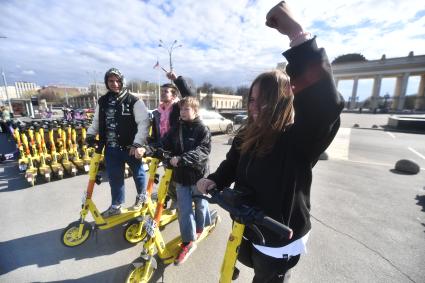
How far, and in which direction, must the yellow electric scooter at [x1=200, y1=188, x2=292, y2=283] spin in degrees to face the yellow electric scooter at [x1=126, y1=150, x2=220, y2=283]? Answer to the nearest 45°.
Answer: approximately 90° to its right

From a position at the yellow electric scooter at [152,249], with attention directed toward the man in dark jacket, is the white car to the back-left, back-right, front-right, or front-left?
front-right

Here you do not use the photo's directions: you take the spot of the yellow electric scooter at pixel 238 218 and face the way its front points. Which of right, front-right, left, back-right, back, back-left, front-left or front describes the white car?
back-right

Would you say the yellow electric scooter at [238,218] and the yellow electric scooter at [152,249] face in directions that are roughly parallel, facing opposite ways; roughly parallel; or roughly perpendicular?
roughly parallel

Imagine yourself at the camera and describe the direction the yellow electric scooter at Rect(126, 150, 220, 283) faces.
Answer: facing the viewer and to the left of the viewer

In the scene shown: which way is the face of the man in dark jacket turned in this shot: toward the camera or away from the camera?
toward the camera

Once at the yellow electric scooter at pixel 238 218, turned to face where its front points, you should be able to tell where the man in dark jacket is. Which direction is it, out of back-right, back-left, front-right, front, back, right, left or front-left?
right

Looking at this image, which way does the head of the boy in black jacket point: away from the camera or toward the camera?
toward the camera
